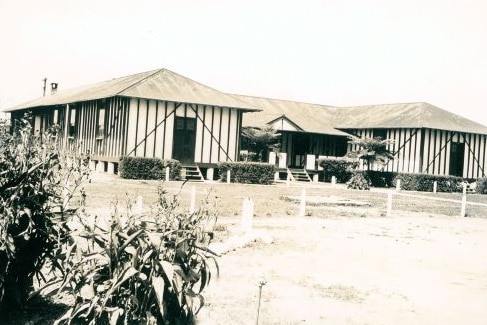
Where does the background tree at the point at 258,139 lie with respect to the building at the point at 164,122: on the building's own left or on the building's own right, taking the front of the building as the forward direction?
on the building's own left

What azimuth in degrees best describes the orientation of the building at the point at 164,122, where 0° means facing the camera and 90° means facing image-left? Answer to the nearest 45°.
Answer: approximately 315°

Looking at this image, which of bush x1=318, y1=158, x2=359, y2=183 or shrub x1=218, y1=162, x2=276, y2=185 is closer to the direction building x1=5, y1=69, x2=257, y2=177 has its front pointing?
the shrub

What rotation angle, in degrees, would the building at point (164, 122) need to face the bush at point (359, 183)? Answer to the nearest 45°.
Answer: approximately 45° to its left

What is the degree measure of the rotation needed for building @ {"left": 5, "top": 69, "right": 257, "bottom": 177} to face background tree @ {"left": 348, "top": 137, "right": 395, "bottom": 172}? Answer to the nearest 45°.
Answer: approximately 45° to its left

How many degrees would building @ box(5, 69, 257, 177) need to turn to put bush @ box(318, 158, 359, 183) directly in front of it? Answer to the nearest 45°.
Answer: approximately 45° to its left

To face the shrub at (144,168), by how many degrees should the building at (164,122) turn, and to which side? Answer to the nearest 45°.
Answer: approximately 45° to its right

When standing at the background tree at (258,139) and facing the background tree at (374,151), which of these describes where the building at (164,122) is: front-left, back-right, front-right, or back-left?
back-right
